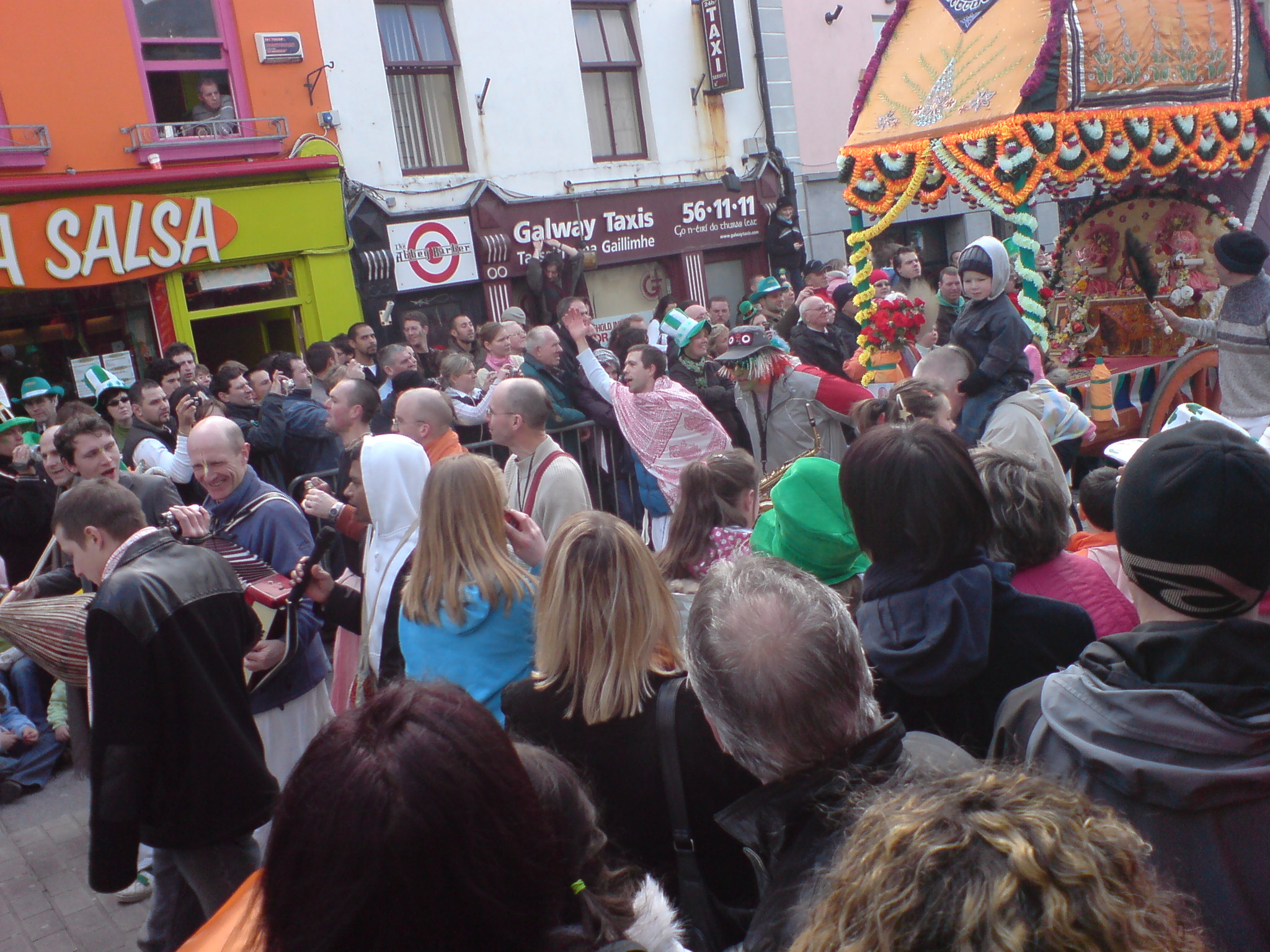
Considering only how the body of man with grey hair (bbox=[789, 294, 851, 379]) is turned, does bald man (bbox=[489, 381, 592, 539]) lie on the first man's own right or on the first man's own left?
on the first man's own right

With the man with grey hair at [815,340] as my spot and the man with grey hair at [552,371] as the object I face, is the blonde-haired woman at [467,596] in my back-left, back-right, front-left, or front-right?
front-left

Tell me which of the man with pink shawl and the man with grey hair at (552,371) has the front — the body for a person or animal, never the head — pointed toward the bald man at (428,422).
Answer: the man with pink shawl

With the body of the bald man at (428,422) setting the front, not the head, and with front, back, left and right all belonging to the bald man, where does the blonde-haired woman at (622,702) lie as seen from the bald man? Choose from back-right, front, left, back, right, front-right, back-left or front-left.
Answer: left

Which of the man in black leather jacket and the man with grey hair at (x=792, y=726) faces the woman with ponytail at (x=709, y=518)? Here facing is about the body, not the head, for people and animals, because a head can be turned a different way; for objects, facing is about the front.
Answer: the man with grey hair

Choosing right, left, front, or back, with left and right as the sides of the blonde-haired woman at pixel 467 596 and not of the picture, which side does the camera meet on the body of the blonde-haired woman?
back

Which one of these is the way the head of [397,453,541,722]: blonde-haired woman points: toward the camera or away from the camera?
away from the camera

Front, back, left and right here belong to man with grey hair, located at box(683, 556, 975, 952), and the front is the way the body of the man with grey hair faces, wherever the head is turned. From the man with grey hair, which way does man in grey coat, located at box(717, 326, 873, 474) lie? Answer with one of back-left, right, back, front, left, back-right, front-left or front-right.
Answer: front

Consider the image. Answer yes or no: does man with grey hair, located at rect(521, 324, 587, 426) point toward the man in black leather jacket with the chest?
no

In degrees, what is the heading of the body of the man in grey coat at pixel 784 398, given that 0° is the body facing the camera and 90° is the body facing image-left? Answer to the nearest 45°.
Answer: approximately 45°

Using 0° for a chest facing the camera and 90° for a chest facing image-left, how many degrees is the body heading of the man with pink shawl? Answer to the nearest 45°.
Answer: approximately 45°

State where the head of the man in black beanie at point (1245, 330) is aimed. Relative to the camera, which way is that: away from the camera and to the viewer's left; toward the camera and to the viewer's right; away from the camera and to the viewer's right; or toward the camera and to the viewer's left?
away from the camera and to the viewer's left

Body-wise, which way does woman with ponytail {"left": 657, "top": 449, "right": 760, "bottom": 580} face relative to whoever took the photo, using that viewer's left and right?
facing away from the viewer and to the right of the viewer

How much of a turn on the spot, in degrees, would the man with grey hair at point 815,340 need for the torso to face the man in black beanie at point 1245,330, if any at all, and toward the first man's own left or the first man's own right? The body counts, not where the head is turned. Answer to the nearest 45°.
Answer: approximately 45° to the first man's own left

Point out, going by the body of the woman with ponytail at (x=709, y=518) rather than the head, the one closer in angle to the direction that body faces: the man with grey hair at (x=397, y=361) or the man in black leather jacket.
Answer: the man with grey hair

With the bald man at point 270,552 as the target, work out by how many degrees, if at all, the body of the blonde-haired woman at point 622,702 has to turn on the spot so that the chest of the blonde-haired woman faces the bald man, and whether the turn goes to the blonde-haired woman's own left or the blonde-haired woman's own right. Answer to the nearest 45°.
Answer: approximately 45° to the blonde-haired woman's own left

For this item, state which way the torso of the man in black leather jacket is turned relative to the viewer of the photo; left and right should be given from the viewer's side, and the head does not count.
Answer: facing away from the viewer and to the left of the viewer
